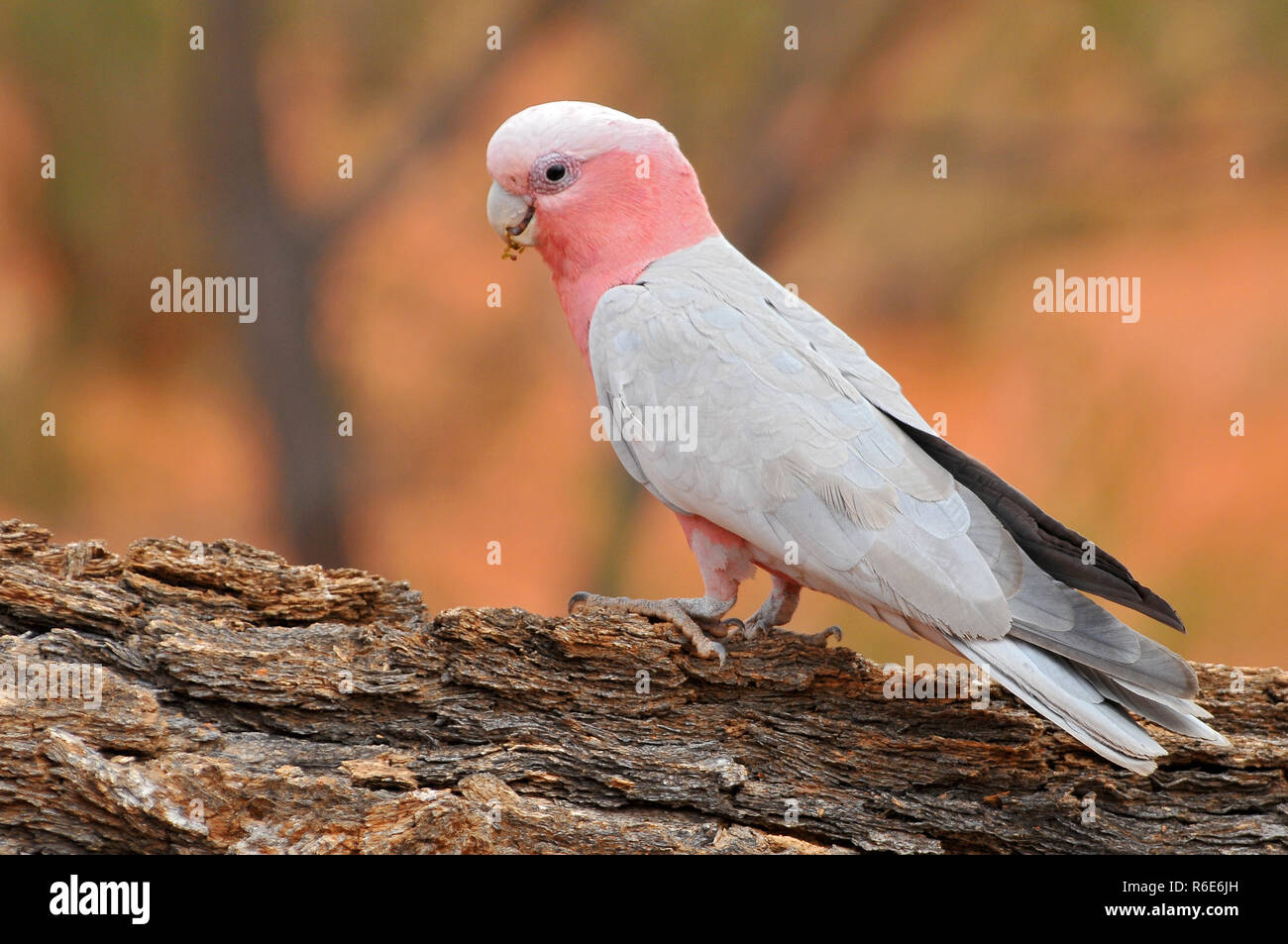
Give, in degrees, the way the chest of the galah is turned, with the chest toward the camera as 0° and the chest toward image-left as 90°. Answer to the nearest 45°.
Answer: approximately 90°
